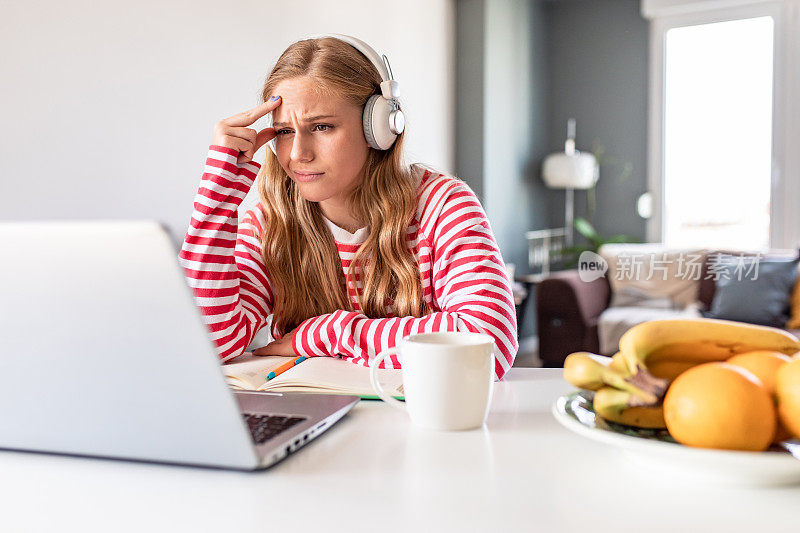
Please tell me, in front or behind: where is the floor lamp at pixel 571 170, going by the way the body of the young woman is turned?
behind

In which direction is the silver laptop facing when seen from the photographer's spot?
facing away from the viewer and to the right of the viewer

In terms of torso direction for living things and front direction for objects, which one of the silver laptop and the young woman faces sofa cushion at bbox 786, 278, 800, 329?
the silver laptop

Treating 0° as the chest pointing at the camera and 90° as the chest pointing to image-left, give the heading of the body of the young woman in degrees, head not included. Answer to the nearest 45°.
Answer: approximately 45°

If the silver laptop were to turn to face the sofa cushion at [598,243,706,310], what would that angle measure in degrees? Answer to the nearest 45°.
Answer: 0° — it already faces it

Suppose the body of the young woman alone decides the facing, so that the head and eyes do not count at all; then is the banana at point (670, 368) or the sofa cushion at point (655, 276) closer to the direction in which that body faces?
the banana

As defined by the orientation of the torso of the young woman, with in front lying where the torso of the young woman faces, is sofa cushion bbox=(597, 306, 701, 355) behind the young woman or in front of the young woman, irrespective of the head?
behind

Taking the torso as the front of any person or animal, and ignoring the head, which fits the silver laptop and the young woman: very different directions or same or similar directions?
very different directions

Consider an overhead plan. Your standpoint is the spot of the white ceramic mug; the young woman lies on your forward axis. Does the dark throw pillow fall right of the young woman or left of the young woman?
right
